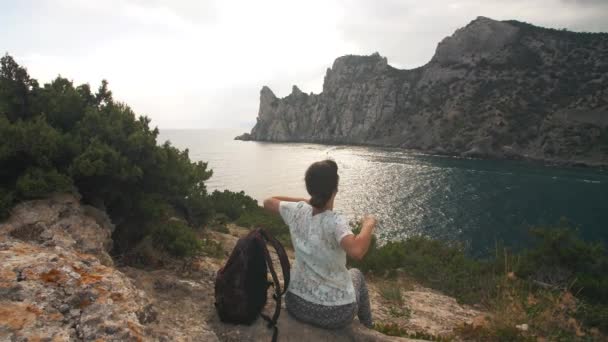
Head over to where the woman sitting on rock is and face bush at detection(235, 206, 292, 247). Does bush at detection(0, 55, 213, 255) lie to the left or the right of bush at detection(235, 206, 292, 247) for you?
left

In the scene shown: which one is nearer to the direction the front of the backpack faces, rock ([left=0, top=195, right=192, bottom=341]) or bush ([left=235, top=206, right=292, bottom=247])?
the rock

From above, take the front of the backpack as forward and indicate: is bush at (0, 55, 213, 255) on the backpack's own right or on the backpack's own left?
on the backpack's own right

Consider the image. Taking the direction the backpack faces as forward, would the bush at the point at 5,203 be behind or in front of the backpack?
in front

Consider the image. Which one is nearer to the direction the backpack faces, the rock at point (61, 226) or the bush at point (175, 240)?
the rock

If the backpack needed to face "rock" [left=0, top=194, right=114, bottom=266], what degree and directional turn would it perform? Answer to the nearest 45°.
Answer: approximately 45° to its right

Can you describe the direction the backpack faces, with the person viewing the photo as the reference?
facing to the left of the viewer

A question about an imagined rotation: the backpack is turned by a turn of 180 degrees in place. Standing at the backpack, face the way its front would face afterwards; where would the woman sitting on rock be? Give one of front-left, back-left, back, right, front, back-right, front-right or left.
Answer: front

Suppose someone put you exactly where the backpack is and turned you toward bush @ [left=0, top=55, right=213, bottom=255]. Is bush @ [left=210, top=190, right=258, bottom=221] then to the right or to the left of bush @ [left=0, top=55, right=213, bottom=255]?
right

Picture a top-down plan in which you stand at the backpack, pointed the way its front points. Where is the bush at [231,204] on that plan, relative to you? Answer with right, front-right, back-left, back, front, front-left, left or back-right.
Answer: right
